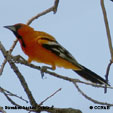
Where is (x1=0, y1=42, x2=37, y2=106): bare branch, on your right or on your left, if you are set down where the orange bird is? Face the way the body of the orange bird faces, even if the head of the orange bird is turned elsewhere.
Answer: on your left

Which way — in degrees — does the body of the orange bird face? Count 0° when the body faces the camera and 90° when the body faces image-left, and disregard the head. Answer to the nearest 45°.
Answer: approximately 90°
